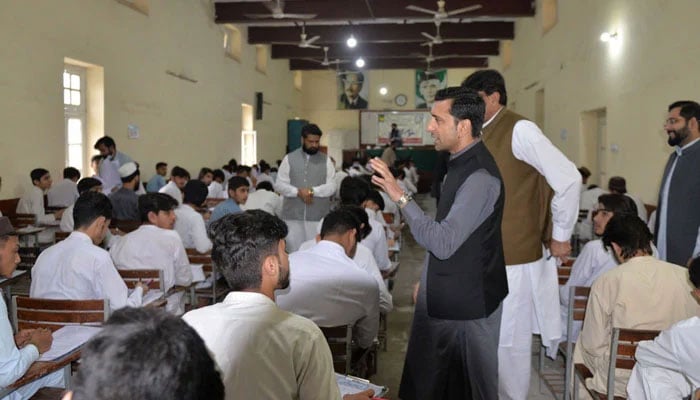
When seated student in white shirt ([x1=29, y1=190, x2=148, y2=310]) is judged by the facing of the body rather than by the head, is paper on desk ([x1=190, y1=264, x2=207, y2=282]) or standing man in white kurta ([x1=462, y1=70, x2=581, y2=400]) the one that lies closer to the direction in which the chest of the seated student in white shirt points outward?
the paper on desk

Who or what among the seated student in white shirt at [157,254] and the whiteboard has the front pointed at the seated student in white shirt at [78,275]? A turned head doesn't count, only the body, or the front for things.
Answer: the whiteboard

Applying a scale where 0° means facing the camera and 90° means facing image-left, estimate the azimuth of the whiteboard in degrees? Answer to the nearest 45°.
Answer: approximately 0°

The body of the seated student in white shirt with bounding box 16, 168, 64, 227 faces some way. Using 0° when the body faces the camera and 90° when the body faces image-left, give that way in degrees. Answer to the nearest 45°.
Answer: approximately 270°

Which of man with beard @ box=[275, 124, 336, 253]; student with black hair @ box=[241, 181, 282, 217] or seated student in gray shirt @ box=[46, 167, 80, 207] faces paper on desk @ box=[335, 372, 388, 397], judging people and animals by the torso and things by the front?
the man with beard

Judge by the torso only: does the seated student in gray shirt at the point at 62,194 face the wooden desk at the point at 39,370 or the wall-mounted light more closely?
the wall-mounted light

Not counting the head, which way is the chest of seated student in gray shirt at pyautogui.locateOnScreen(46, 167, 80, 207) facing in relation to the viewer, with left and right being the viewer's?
facing away from the viewer and to the right of the viewer
